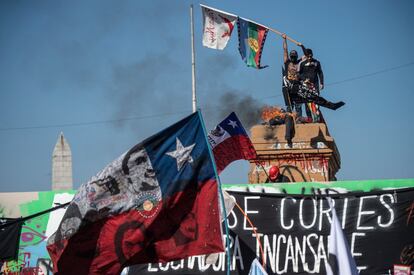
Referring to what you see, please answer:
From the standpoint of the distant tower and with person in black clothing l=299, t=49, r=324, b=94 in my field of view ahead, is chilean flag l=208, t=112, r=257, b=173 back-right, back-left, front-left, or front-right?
front-right

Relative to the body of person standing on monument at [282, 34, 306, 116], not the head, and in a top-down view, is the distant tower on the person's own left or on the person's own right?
on the person's own right

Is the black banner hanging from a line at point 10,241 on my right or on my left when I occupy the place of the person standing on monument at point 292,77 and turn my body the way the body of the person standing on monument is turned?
on my right

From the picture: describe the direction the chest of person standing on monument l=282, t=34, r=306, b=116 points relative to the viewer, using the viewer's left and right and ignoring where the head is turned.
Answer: facing the viewer

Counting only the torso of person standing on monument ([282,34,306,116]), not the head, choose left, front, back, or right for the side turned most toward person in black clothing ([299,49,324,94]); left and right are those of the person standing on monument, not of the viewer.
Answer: left

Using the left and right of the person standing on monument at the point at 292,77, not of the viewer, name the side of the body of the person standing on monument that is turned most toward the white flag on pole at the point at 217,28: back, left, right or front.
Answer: right
